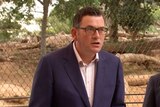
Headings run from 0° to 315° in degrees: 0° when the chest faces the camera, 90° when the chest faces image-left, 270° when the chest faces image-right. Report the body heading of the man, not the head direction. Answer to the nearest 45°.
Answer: approximately 315°

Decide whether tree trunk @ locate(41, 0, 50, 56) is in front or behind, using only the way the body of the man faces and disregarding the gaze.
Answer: behind
